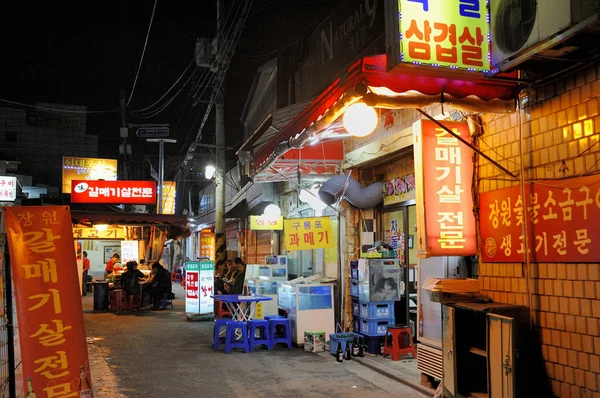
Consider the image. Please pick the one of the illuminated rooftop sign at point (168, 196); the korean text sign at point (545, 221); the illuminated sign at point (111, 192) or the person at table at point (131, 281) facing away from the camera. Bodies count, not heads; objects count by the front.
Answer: the person at table

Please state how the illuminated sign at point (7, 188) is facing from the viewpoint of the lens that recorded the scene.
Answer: facing the viewer

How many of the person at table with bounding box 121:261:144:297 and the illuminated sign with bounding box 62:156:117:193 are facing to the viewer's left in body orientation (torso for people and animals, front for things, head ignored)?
0

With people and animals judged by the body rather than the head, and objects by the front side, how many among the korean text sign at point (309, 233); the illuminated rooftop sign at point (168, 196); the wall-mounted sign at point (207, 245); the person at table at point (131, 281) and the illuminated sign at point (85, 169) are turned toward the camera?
4

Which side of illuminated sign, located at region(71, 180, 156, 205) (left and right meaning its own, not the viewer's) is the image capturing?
front

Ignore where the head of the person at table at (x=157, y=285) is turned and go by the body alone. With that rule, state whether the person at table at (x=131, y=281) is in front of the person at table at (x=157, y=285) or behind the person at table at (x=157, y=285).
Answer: in front

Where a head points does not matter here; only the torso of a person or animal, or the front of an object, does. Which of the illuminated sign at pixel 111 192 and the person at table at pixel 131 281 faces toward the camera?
the illuminated sign

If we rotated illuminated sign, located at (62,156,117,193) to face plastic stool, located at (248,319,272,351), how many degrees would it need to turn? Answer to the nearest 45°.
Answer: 0° — it already faces it

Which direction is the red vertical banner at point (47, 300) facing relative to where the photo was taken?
toward the camera

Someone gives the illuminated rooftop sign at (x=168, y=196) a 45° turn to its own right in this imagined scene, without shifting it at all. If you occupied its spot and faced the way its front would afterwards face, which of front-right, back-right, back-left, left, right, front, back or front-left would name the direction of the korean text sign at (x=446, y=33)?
front-left

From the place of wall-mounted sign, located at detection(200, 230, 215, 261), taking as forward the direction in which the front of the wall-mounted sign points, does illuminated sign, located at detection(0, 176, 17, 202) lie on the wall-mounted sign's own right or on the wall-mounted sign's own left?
on the wall-mounted sign's own right
